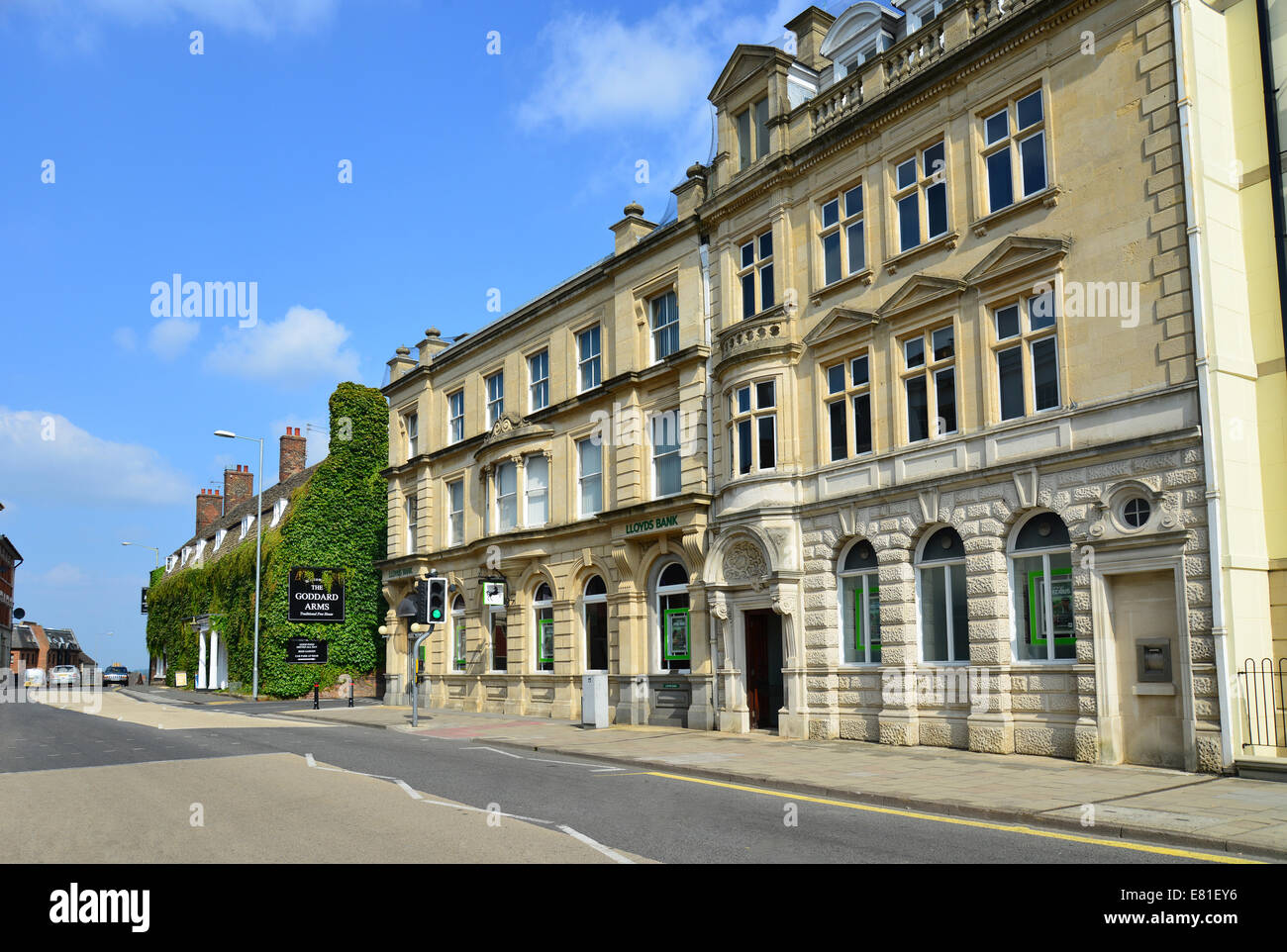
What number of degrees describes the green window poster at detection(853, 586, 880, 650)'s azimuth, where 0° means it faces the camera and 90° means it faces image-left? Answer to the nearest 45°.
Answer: approximately 45°

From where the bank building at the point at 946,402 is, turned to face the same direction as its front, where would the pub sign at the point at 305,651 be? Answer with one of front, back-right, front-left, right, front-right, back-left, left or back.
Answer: right

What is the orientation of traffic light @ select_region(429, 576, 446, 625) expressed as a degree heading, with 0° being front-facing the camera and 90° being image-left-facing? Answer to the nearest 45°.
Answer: approximately 0°

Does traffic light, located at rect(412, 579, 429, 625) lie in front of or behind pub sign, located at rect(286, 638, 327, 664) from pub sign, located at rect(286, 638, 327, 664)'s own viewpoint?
in front

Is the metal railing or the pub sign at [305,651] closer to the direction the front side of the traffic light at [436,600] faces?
the metal railing

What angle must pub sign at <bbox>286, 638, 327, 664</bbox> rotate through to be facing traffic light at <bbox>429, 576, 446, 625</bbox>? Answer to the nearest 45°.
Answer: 0° — it already faces it

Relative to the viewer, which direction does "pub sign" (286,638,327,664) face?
toward the camera

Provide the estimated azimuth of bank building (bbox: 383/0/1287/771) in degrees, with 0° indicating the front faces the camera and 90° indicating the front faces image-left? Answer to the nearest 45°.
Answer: approximately 45°

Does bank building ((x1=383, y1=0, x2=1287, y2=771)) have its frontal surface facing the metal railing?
no

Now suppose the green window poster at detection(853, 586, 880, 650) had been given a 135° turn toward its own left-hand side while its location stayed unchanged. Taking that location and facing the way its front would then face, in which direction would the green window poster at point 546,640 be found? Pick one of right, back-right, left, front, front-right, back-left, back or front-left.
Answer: back-left

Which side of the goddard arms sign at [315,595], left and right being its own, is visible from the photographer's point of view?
front

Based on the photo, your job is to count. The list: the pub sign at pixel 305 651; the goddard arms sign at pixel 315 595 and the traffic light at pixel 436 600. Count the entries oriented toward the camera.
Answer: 3

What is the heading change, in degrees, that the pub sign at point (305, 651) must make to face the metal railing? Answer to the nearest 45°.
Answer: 0° — it already faces it

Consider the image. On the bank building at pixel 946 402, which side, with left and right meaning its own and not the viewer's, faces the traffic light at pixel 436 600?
right

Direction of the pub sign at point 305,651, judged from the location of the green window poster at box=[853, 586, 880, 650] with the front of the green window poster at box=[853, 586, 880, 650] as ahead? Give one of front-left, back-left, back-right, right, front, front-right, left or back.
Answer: right
